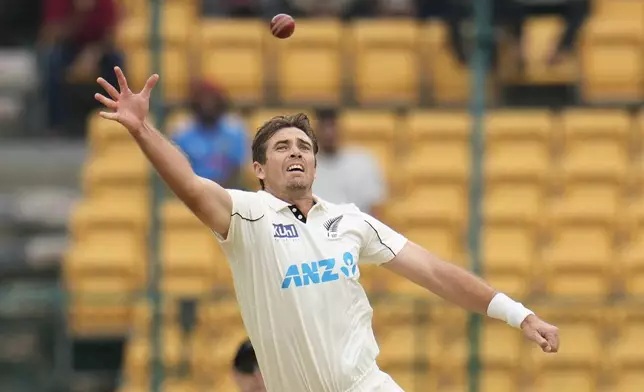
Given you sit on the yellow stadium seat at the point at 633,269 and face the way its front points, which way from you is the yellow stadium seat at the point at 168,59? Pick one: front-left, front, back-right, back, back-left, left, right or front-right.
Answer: right

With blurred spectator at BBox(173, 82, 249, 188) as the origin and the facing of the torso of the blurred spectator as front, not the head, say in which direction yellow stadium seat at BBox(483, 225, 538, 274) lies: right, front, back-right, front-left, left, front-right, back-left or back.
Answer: left

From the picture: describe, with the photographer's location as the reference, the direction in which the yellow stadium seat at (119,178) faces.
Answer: facing the viewer

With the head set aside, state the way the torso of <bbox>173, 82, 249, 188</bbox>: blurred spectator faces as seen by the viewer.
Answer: toward the camera

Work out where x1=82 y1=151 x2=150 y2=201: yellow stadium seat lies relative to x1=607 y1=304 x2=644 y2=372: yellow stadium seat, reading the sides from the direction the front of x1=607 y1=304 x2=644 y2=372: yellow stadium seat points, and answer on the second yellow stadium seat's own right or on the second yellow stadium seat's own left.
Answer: on the second yellow stadium seat's own right

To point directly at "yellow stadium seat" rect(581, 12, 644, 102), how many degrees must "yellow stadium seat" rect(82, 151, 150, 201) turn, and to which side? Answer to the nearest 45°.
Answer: approximately 90° to its left

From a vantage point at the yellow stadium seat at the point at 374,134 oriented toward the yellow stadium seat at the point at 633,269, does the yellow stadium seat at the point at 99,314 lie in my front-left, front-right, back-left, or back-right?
back-right

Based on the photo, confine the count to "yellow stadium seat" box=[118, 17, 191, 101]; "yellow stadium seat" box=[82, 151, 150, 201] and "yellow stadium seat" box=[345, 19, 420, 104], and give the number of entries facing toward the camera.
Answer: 3
